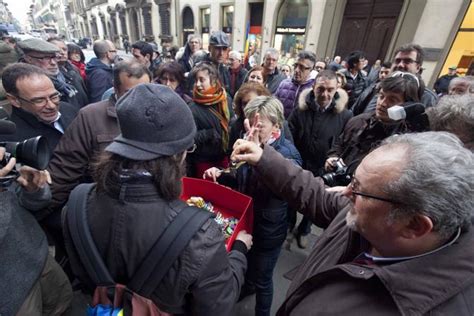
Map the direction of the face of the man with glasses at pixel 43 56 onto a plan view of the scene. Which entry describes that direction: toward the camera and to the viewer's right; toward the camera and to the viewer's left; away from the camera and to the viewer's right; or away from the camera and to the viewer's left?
toward the camera and to the viewer's right

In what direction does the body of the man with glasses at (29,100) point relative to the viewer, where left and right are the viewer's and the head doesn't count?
facing the viewer and to the right of the viewer

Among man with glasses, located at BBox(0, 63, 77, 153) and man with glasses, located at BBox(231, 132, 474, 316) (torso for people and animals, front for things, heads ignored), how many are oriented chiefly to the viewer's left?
1

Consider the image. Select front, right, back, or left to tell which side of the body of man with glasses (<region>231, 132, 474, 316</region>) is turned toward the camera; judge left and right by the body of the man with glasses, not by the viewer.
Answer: left

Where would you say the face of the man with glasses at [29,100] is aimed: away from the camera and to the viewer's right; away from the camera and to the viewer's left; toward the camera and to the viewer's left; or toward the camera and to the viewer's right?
toward the camera and to the viewer's right

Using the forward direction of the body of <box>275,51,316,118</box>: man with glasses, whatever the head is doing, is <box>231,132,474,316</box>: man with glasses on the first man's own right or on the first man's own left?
on the first man's own left

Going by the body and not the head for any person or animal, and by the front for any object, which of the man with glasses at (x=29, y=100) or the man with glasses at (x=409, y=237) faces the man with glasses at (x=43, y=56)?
the man with glasses at (x=409, y=237)

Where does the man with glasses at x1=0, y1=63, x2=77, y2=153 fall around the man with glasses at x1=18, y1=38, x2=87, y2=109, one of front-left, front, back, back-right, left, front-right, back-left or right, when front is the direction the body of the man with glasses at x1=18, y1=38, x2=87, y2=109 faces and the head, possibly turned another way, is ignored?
front-right

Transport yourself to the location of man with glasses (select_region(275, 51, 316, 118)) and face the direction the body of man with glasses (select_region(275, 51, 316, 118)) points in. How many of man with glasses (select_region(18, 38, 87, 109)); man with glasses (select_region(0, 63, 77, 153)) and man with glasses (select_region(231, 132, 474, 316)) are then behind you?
0

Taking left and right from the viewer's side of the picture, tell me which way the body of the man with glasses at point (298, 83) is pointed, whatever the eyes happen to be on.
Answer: facing the viewer and to the left of the viewer

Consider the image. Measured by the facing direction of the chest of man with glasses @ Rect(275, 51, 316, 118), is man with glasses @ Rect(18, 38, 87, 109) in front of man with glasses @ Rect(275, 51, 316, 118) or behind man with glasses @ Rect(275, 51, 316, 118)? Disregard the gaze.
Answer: in front

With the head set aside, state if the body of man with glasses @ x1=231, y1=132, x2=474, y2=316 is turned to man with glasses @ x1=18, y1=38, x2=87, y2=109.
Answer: yes

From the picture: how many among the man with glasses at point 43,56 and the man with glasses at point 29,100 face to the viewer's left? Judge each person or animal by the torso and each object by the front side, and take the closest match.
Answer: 0

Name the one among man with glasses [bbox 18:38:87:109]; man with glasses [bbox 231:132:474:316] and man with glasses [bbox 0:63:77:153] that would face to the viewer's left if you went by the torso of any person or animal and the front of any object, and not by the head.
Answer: man with glasses [bbox 231:132:474:316]

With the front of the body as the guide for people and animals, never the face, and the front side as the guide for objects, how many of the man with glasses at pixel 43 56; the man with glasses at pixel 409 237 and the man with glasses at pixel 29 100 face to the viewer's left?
1

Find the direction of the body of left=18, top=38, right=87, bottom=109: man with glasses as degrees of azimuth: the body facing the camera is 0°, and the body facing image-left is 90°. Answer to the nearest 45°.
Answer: approximately 315°

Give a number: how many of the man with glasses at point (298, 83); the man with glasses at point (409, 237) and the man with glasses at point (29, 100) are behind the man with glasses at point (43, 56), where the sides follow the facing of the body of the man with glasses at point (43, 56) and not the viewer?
0

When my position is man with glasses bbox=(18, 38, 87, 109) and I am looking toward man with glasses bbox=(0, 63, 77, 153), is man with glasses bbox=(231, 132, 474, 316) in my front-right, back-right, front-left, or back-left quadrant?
front-left

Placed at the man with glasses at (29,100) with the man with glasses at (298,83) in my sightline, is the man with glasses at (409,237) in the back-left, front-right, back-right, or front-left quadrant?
front-right
